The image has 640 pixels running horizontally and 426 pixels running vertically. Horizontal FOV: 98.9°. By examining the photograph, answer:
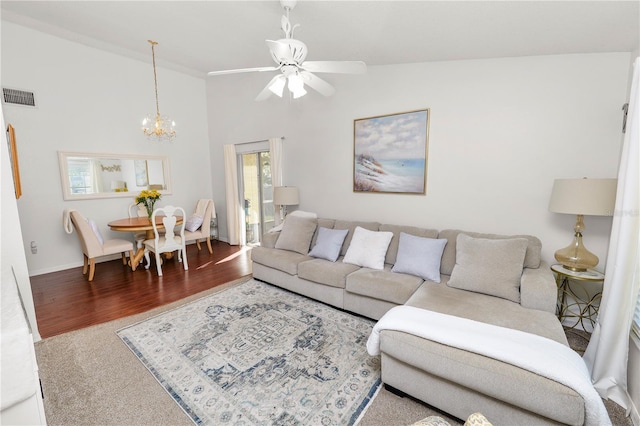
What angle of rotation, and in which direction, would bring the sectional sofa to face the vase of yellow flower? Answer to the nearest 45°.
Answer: approximately 45° to its right

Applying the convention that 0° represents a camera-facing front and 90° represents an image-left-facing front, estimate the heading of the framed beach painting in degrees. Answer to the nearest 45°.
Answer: approximately 45°

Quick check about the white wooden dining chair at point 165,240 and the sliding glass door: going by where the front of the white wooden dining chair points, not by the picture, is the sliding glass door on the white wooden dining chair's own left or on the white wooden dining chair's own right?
on the white wooden dining chair's own right

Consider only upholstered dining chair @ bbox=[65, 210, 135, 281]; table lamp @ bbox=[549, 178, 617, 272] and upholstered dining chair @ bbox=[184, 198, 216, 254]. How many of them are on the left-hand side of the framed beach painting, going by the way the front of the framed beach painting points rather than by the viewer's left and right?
1

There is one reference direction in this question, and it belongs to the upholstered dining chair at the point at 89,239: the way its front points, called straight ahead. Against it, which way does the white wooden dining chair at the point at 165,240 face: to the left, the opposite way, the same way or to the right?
to the left

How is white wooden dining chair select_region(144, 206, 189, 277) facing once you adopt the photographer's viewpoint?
facing away from the viewer and to the left of the viewer

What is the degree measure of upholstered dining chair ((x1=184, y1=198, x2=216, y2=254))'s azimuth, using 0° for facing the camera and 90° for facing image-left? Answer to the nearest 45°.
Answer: approximately 45°

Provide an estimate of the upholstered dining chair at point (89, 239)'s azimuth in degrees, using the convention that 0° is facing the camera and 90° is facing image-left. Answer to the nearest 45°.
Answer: approximately 225°
